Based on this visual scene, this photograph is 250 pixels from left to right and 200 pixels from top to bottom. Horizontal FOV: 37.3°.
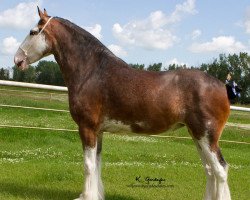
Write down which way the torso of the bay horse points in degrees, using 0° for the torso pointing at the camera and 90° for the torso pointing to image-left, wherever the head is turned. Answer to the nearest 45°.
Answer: approximately 90°
